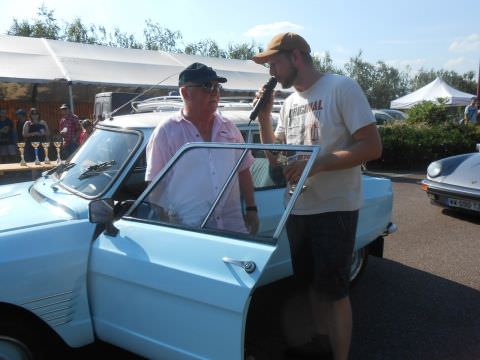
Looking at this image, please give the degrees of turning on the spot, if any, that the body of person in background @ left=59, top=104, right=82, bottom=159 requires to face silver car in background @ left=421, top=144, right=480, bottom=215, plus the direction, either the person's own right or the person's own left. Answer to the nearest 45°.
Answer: approximately 90° to the person's own left

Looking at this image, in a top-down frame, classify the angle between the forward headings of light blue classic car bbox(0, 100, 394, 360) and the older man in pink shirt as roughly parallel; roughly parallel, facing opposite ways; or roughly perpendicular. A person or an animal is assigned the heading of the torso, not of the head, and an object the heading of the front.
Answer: roughly perpendicular

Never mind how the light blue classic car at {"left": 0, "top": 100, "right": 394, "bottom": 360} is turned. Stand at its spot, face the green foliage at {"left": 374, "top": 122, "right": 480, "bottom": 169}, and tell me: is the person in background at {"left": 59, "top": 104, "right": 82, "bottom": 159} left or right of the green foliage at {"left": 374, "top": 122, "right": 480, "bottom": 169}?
left

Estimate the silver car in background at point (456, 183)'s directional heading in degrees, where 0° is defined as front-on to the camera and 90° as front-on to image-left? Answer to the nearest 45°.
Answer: approximately 45°

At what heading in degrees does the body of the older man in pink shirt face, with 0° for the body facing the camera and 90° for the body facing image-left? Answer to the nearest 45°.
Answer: approximately 315°

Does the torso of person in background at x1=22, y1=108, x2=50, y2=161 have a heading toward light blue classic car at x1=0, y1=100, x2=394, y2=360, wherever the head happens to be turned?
yes

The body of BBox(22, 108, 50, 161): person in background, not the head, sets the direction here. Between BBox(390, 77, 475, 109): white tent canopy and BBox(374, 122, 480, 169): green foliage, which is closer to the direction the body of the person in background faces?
the green foliage

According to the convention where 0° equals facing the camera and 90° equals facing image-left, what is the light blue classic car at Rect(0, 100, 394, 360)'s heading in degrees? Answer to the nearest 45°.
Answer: approximately 45°

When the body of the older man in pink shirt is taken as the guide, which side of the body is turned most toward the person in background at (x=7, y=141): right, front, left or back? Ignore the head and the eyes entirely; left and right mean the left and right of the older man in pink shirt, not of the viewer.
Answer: back

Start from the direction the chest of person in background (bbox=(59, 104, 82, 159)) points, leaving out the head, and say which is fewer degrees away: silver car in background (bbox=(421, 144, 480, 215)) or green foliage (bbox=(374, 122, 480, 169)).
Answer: the silver car in background

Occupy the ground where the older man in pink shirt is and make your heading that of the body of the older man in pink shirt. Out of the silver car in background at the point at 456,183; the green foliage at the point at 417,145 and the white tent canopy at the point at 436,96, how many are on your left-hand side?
3
